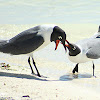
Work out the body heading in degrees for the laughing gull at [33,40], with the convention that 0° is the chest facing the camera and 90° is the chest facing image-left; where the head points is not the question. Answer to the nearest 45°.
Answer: approximately 270°

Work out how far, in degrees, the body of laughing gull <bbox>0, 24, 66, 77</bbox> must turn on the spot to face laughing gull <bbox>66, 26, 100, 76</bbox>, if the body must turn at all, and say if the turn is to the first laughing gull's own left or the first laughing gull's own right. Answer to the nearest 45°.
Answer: approximately 45° to the first laughing gull's own left
